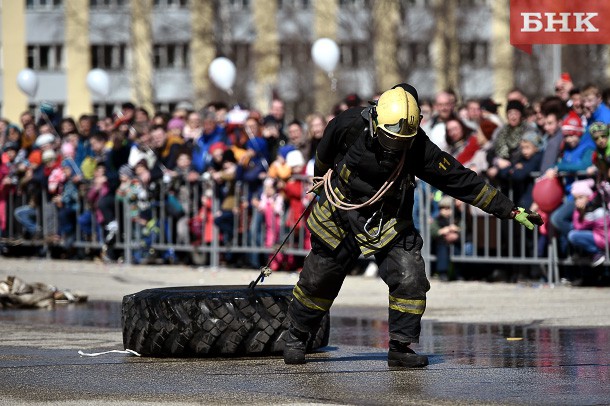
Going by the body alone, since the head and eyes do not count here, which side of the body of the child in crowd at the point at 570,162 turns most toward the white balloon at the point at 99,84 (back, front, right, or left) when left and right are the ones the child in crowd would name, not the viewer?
right

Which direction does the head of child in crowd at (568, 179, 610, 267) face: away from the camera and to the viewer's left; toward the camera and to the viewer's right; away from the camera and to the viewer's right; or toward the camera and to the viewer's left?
toward the camera and to the viewer's left

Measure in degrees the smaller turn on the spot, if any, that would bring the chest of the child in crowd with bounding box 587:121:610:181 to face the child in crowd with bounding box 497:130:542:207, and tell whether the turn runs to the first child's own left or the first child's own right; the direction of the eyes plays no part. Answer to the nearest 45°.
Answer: approximately 135° to the first child's own right

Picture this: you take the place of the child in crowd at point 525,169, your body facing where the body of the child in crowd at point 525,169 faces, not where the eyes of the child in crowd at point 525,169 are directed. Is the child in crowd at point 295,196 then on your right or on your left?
on your right

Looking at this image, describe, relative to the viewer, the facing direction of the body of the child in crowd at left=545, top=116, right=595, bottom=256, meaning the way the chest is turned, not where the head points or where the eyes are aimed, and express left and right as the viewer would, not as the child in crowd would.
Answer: facing the viewer and to the left of the viewer

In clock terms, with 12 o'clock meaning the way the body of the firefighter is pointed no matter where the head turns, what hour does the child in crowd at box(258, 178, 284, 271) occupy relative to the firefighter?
The child in crowd is roughly at 7 o'clock from the firefighter.

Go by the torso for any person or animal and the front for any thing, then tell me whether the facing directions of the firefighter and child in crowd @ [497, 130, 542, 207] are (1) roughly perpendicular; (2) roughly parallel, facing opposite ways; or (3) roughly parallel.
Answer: roughly perpendicular

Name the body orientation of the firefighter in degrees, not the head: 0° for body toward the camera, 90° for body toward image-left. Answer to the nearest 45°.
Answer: approximately 315°

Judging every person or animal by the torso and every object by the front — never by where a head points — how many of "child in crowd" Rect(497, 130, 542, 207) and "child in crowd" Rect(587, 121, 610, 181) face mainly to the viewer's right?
0

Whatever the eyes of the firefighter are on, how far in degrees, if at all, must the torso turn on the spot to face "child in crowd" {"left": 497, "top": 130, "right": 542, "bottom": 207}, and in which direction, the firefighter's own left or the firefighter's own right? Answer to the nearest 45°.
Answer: approximately 135° to the firefighter's own left

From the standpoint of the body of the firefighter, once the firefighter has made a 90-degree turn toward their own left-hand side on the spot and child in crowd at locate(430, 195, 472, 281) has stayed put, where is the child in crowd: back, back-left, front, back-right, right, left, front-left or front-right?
front-left

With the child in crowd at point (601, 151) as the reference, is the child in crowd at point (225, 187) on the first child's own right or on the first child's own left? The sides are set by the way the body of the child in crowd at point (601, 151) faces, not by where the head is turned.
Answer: on the first child's own right

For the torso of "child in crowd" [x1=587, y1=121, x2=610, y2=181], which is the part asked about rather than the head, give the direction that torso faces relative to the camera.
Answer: toward the camera

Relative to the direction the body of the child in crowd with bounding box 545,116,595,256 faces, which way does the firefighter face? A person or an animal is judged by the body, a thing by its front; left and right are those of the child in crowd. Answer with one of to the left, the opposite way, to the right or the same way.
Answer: to the left

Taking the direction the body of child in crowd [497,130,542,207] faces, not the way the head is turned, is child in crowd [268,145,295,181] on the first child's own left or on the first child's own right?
on the first child's own right

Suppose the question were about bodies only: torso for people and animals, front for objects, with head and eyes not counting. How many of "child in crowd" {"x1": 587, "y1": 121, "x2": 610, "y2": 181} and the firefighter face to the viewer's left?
0

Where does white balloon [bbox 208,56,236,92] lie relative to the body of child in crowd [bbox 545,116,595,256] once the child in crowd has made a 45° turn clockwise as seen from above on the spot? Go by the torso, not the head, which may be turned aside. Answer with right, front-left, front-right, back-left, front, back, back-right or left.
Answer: front-right
